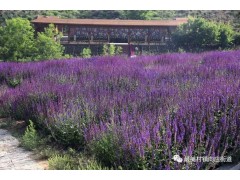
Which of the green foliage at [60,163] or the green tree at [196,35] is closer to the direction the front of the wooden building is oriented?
the green foliage

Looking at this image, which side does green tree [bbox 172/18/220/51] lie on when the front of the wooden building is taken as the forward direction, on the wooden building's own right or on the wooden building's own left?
on the wooden building's own left

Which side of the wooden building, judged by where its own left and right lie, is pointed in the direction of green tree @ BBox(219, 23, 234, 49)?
left

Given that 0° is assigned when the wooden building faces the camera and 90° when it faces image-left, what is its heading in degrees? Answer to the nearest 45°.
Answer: approximately 0°

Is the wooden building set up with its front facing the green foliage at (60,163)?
yes
